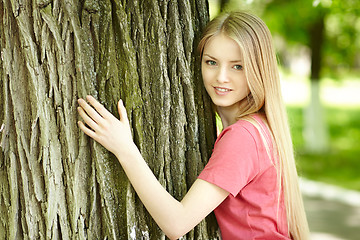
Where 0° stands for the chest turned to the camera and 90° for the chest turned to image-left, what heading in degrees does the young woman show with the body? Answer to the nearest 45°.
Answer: approximately 90°

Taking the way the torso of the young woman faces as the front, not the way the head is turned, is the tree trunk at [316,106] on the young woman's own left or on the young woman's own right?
on the young woman's own right
